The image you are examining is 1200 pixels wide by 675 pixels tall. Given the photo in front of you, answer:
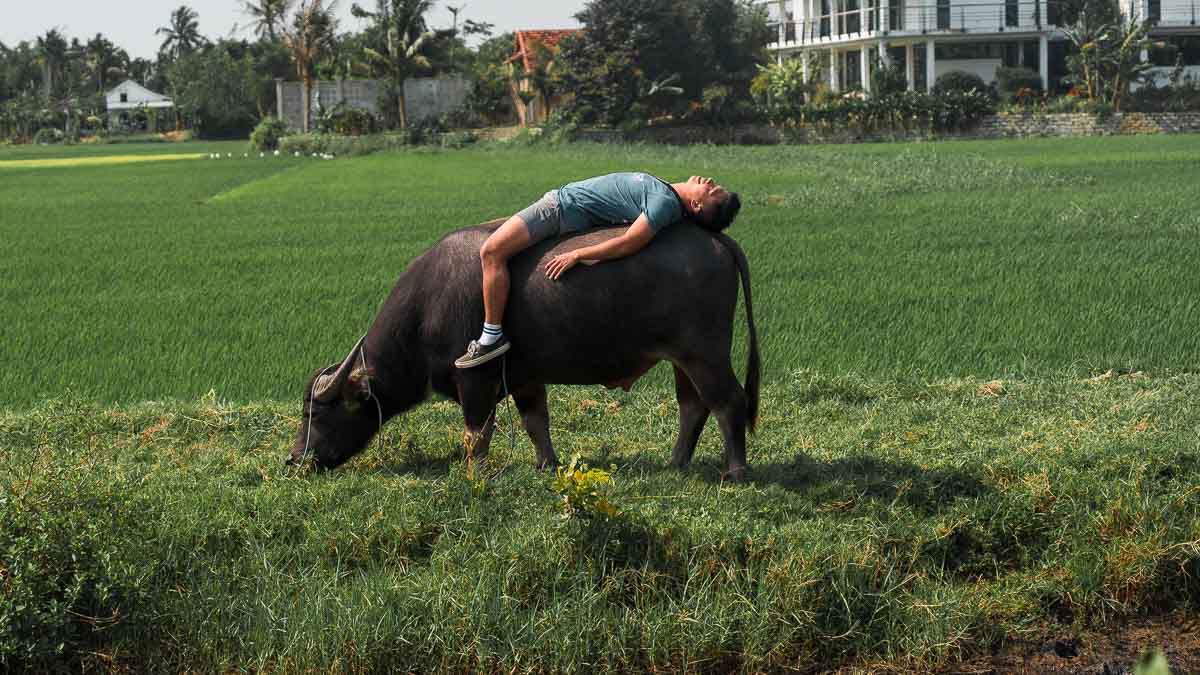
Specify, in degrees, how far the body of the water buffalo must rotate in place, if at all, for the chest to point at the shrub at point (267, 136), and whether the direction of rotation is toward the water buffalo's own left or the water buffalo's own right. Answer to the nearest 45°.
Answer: approximately 90° to the water buffalo's own right

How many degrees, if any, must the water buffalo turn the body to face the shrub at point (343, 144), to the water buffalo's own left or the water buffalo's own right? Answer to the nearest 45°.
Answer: approximately 90° to the water buffalo's own right

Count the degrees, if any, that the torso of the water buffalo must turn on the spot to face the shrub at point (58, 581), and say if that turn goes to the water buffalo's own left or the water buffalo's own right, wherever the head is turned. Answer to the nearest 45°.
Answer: approximately 45° to the water buffalo's own left

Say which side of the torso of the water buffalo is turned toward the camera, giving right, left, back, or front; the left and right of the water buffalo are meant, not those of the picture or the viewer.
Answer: left

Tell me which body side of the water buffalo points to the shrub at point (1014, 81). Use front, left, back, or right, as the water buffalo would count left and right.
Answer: right

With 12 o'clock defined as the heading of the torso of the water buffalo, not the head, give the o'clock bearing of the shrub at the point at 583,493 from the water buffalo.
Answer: The shrub is roughly at 9 o'clock from the water buffalo.

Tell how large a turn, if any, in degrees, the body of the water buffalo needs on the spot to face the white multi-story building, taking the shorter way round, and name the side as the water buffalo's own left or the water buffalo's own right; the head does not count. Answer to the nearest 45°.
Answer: approximately 90° to the water buffalo's own right

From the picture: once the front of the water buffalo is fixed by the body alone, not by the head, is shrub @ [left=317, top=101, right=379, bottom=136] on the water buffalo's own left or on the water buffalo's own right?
on the water buffalo's own right
